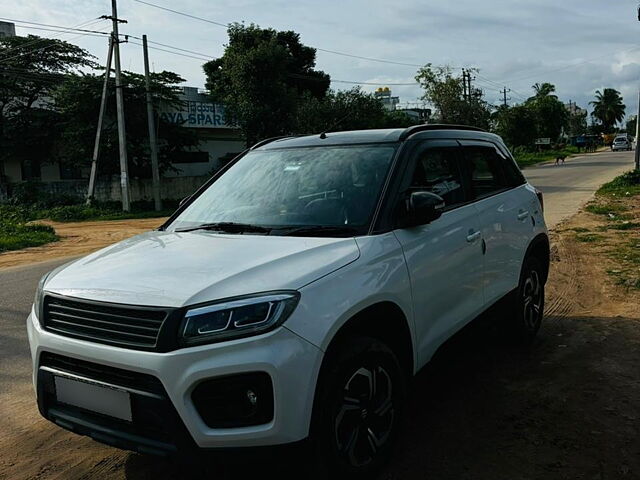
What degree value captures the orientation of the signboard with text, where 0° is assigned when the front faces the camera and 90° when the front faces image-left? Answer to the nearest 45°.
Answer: approximately 0°

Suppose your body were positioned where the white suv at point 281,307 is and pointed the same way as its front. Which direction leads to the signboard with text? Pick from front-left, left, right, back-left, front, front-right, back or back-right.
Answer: back-right

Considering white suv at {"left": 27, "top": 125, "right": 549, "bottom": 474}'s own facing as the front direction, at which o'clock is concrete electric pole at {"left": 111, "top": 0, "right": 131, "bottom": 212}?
The concrete electric pole is roughly at 4 o'clock from the white suv.

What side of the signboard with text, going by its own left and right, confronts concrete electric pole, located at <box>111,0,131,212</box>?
front

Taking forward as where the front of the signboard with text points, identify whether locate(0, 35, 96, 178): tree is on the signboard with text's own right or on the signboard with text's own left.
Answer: on the signboard with text's own right

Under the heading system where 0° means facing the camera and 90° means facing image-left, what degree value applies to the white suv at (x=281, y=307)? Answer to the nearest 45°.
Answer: approximately 45°

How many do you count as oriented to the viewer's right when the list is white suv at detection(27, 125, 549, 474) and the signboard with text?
0

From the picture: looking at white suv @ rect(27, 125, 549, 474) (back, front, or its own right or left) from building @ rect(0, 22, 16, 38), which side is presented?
right

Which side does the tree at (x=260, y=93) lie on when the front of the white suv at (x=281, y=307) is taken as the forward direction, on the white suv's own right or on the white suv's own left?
on the white suv's own right

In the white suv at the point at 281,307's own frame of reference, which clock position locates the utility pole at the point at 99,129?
The utility pole is roughly at 4 o'clock from the white suv.

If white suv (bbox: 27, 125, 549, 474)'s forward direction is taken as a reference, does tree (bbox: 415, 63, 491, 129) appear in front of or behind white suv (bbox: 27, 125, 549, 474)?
behind
